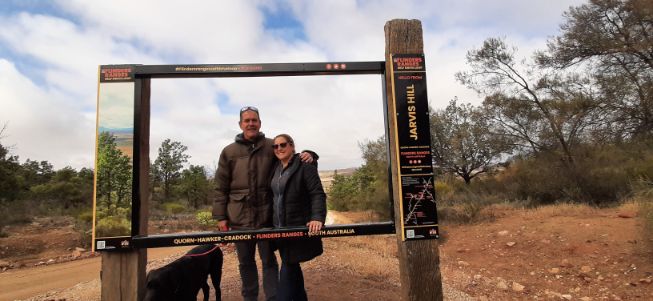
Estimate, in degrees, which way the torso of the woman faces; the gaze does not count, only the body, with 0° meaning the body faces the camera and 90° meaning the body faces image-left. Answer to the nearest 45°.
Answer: approximately 45°

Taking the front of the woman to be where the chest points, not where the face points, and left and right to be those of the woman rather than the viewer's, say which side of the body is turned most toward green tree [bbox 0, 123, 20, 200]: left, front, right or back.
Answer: right

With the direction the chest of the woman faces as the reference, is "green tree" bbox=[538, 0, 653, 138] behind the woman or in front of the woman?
behind

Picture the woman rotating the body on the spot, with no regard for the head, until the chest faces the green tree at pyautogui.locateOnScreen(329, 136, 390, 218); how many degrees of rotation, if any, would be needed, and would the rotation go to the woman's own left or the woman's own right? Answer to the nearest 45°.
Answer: approximately 135° to the woman's own right

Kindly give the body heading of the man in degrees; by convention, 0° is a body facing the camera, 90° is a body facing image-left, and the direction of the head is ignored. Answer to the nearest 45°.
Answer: approximately 0°

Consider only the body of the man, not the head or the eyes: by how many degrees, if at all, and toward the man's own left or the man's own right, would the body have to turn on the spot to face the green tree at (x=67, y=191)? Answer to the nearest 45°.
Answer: approximately 135° to the man's own right

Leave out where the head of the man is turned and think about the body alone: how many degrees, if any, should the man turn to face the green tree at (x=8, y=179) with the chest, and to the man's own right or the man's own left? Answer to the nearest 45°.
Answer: approximately 135° to the man's own right
